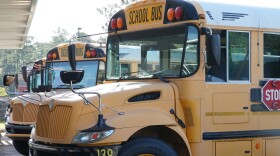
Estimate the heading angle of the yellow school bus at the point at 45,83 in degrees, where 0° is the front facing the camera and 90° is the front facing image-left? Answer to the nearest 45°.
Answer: approximately 45°

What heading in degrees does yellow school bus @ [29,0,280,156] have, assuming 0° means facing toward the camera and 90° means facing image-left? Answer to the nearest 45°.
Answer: approximately 45°

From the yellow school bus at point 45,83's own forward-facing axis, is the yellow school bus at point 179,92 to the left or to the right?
on its left

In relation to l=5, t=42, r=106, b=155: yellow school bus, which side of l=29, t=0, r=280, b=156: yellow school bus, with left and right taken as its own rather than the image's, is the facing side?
right
